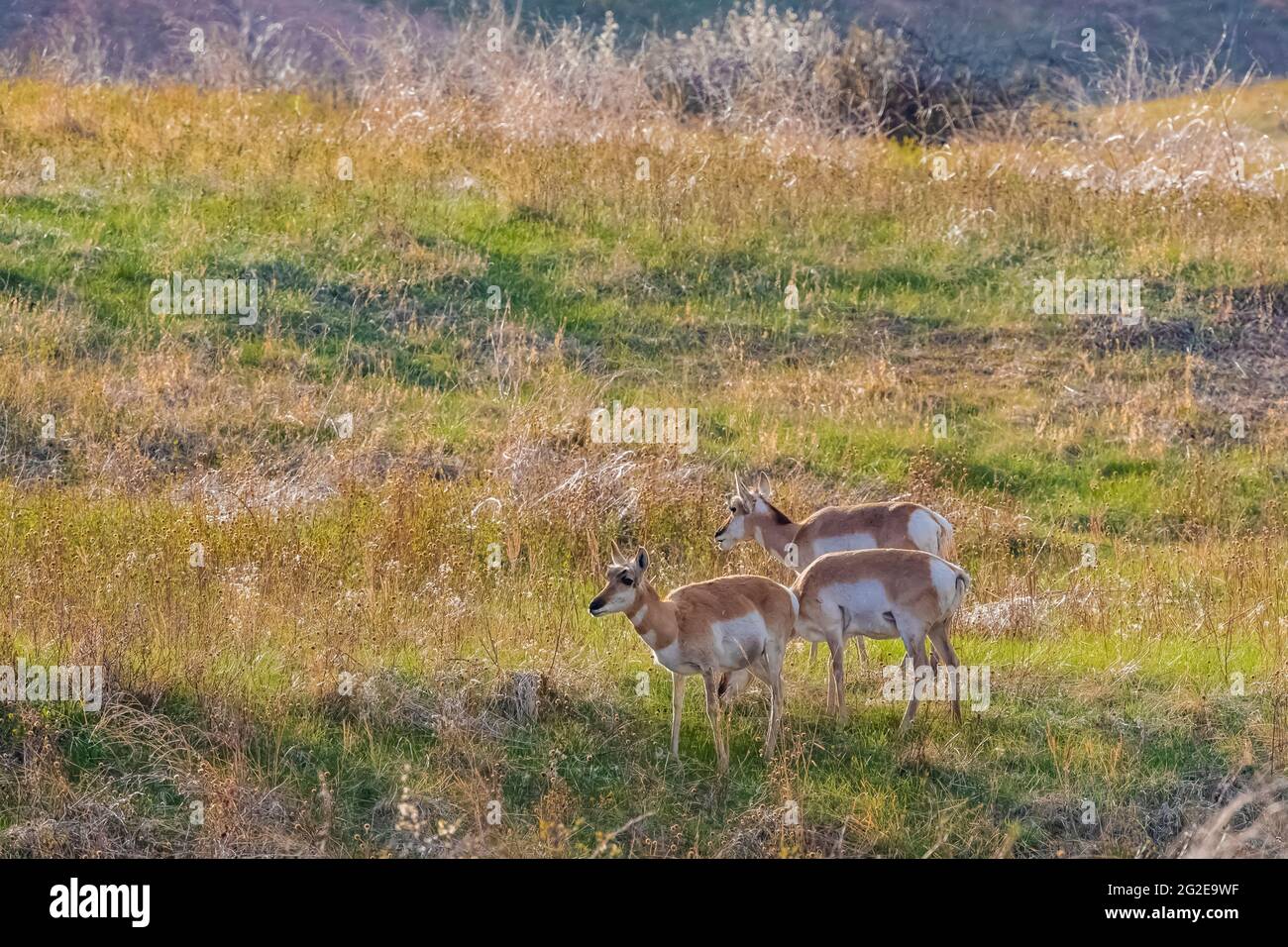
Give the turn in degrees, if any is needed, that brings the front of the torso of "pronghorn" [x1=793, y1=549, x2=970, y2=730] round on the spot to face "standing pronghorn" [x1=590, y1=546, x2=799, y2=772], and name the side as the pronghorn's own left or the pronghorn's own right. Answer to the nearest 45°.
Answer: approximately 45° to the pronghorn's own left

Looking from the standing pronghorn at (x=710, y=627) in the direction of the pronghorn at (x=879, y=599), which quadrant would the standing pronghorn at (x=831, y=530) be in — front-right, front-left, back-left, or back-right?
front-left

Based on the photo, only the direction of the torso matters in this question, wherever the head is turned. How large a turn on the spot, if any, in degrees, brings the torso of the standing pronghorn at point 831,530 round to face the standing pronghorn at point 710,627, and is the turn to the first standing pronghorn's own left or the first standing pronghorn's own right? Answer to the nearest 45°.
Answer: approximately 90° to the first standing pronghorn's own left

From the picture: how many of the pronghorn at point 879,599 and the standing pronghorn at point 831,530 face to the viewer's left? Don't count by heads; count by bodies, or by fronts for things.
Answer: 2

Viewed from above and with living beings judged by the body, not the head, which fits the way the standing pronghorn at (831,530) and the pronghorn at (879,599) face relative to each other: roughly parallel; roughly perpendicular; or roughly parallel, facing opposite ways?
roughly parallel

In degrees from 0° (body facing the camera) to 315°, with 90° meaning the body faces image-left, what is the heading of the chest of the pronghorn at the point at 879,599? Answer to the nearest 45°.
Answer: approximately 90°

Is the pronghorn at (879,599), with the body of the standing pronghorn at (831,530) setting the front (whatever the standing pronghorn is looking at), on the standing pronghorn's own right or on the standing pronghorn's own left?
on the standing pronghorn's own left

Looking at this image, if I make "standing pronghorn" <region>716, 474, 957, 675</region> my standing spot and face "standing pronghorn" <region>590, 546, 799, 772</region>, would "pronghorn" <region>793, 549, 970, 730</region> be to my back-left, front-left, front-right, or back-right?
front-left

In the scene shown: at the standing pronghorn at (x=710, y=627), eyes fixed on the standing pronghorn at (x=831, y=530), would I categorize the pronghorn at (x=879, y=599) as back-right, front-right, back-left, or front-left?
front-right

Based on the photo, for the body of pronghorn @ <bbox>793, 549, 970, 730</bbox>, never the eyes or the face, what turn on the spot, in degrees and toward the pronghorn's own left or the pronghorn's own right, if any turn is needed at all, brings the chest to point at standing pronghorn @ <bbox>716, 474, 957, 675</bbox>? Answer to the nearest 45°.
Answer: approximately 90° to the pronghorn's own right

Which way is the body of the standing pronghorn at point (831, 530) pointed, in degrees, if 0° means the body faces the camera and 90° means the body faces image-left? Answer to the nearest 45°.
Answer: approximately 90°
